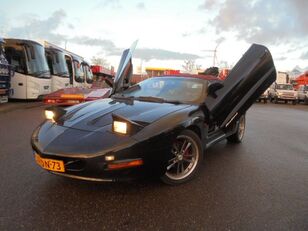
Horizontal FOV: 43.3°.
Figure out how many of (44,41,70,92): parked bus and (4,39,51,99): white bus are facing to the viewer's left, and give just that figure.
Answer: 0

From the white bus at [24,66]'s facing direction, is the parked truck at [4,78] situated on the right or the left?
on its right

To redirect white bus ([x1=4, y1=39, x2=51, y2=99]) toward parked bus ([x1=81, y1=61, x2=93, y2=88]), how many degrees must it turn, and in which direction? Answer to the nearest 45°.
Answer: approximately 90° to its left

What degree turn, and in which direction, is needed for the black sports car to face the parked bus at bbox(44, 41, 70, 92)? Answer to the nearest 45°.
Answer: approximately 135° to its right

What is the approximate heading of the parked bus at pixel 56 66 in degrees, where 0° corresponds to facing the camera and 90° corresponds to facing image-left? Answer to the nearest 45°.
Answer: approximately 315°

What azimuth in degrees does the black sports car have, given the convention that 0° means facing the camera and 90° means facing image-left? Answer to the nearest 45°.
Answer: approximately 45°

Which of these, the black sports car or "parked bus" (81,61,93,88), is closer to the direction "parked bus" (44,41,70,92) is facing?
the black sports car

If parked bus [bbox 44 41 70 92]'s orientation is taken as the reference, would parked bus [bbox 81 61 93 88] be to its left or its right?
on its left
